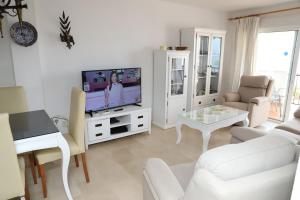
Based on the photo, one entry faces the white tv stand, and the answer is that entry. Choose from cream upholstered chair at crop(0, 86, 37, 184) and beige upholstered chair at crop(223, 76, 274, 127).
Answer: beige upholstered chair at crop(223, 76, 274, 127)

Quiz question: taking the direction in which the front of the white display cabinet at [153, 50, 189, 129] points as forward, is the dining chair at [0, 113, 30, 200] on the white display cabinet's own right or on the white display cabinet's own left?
on the white display cabinet's own right

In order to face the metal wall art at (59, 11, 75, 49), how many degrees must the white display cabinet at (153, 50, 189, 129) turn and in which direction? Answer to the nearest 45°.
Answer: approximately 90° to its right

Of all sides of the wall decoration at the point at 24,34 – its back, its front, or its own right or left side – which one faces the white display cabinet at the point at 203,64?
left

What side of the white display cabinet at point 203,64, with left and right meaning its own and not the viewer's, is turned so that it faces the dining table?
right

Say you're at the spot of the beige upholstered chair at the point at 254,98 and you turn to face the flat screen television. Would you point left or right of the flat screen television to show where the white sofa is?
left

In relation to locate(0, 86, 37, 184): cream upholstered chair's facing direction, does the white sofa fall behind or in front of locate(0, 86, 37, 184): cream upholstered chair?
in front

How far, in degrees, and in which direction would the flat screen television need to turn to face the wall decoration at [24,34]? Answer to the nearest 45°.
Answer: approximately 135° to its right

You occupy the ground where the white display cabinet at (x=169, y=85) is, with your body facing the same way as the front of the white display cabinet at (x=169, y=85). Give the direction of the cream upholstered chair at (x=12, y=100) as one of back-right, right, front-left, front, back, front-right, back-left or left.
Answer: right

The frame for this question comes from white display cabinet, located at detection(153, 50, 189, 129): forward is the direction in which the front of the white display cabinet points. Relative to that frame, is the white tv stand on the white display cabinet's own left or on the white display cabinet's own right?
on the white display cabinet's own right

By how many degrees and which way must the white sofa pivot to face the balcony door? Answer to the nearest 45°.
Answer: approximately 45° to its right
